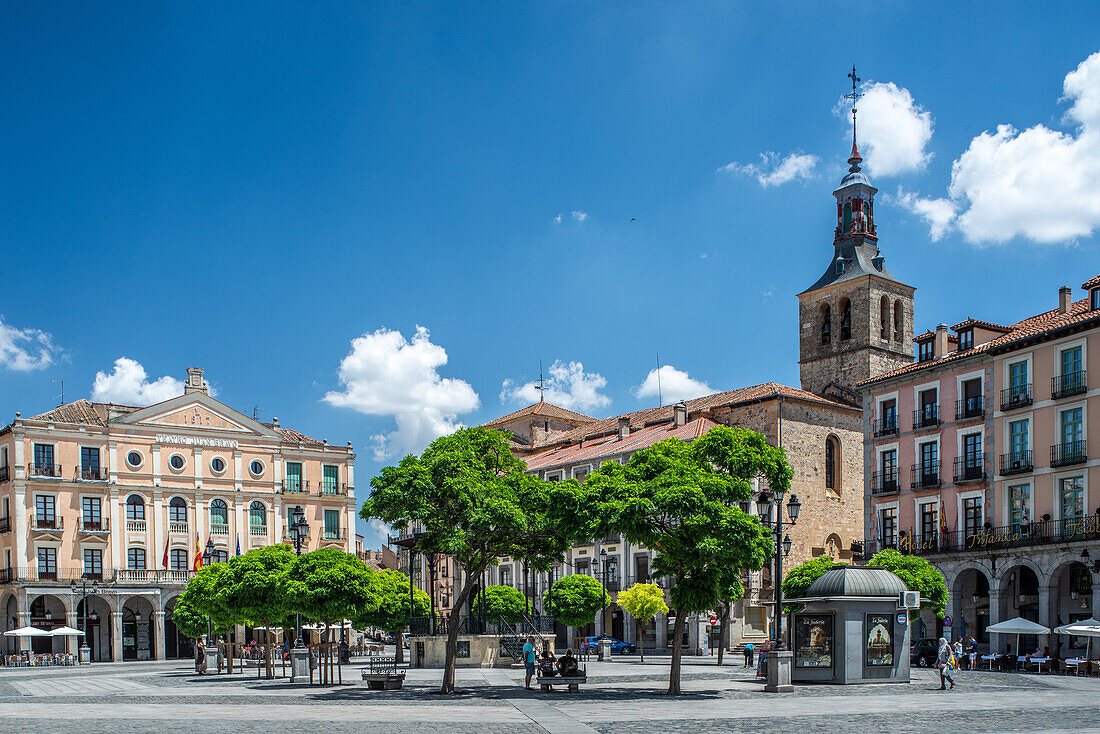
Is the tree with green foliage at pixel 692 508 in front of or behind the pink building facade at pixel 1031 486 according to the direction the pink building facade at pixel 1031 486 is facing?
in front

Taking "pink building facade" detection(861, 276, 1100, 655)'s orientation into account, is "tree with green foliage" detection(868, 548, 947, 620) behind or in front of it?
in front

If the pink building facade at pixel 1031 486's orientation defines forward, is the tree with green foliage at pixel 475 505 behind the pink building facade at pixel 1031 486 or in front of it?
in front

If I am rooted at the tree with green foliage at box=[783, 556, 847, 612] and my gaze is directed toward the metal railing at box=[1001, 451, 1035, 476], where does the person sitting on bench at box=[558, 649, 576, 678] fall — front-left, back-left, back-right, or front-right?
back-right

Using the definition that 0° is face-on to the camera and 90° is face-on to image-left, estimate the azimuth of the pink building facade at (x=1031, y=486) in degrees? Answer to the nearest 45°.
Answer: approximately 45°

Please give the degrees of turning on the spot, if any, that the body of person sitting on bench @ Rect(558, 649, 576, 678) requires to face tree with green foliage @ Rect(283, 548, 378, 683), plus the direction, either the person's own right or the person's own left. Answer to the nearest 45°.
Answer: approximately 135° to the person's own right
